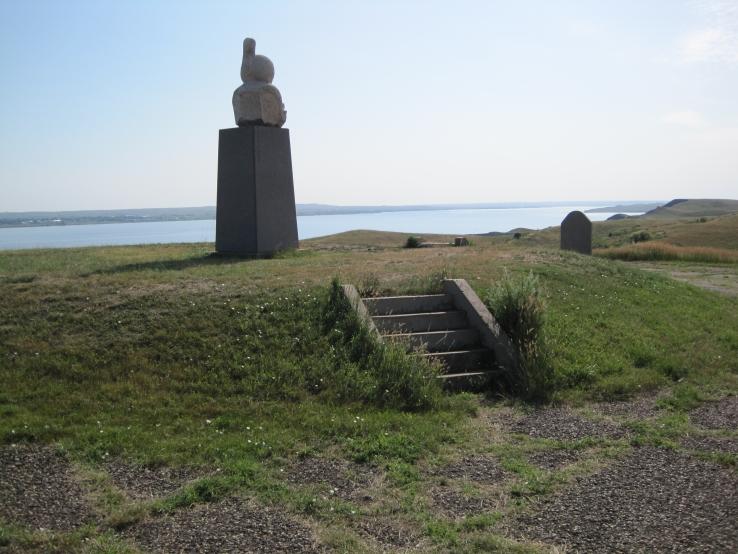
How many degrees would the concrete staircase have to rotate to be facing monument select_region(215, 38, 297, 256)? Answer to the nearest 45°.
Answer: approximately 180°

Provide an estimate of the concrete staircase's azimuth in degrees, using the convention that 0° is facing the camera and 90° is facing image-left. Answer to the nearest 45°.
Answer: approximately 315°

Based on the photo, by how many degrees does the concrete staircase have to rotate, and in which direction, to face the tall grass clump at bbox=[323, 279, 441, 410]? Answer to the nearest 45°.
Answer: approximately 90° to its right

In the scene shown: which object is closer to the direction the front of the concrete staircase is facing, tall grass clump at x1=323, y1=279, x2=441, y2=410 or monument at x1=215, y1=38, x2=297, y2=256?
the tall grass clump

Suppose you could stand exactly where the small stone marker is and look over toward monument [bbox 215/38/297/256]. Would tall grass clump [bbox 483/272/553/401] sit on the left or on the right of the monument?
left

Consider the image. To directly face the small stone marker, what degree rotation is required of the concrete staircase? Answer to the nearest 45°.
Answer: approximately 135° to its left

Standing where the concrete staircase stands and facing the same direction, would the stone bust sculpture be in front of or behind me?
behind

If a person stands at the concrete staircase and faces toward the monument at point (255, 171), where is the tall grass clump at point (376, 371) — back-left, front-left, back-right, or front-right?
back-left
